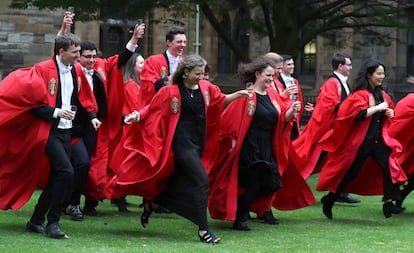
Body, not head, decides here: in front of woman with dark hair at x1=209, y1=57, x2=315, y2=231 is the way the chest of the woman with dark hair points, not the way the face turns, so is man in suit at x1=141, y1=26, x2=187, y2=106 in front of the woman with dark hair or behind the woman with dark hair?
behind

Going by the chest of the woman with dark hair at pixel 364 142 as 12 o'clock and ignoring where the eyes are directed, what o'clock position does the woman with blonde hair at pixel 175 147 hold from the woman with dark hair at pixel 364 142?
the woman with blonde hair at pixel 175 147 is roughly at 3 o'clock from the woman with dark hair at pixel 364 142.

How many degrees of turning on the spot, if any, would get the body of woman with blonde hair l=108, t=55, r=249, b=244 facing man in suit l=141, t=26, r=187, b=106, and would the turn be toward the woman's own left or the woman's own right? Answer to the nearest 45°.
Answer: approximately 135° to the woman's own left

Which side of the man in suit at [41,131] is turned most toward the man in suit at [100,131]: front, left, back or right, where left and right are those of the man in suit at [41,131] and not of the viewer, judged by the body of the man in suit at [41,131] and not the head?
left

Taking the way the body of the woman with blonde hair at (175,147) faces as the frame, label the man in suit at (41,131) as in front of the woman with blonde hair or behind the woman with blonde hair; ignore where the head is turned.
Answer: behind

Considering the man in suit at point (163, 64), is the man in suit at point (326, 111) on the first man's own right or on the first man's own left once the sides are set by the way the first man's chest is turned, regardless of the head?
on the first man's own left

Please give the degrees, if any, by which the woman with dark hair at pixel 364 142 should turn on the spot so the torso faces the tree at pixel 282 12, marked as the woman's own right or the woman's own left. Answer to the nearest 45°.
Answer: approximately 135° to the woman's own left

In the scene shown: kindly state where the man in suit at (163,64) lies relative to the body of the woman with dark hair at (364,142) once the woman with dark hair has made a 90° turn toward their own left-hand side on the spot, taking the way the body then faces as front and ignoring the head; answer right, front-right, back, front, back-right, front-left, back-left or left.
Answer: back-left
